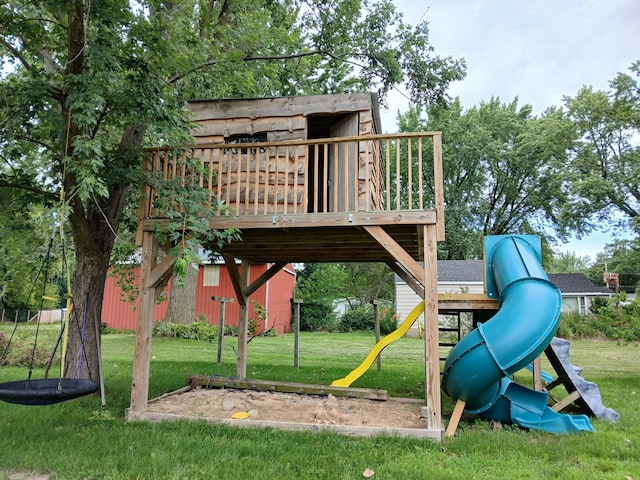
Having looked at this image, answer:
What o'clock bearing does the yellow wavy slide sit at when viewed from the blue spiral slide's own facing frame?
The yellow wavy slide is roughly at 6 o'clock from the blue spiral slide.

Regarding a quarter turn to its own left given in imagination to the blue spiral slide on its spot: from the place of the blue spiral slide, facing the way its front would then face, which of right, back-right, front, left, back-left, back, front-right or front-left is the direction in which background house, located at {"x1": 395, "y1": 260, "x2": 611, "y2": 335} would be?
front

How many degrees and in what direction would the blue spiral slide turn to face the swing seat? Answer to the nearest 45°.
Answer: approximately 135° to its right

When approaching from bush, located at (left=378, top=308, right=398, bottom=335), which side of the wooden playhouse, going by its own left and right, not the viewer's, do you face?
back

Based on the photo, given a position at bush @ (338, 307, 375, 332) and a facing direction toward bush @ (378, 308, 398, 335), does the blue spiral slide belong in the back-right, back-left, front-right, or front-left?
front-right

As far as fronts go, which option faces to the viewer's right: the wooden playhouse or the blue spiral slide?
the blue spiral slide

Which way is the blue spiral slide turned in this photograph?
to the viewer's right

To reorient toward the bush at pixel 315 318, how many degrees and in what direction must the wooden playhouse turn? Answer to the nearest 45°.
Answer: approximately 180°

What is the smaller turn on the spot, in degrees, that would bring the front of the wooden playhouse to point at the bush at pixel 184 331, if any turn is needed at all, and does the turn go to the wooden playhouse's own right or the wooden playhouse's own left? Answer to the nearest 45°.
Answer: approximately 135° to the wooden playhouse's own right

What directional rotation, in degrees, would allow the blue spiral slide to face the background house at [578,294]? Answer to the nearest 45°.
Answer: approximately 90° to its left

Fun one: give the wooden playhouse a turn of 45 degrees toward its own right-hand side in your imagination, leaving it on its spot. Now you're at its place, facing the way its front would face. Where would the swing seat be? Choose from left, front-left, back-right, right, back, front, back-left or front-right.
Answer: front

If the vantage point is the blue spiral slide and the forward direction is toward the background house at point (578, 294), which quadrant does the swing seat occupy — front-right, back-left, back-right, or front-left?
back-left

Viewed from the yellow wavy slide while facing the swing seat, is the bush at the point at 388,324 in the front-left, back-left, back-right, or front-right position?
back-right

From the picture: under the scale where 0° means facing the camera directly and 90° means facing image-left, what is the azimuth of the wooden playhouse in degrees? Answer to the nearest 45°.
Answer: approximately 0°
